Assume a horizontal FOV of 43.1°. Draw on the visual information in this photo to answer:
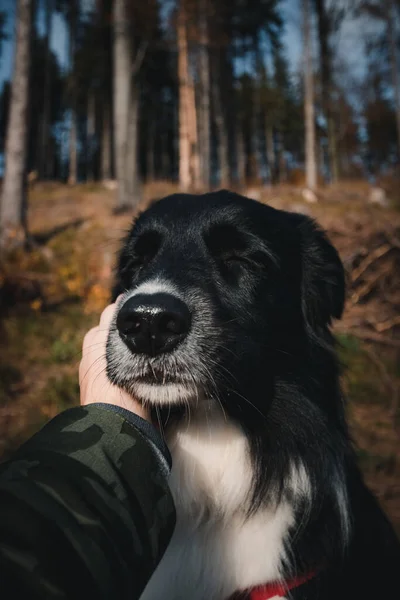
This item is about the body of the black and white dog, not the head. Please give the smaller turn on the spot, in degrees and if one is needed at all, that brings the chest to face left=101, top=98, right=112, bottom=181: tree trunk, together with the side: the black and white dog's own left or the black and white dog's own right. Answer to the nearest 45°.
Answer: approximately 135° to the black and white dog's own right

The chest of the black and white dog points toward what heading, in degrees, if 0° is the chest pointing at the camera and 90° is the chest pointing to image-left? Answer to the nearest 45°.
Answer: approximately 45°

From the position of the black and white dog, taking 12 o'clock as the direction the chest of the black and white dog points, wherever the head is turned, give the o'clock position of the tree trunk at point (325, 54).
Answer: The tree trunk is roughly at 5 o'clock from the black and white dog.

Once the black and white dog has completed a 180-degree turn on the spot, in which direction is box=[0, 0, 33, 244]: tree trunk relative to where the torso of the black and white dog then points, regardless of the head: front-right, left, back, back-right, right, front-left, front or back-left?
left

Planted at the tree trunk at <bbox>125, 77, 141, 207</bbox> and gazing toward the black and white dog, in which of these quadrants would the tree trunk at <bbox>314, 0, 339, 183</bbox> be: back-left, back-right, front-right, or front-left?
back-left

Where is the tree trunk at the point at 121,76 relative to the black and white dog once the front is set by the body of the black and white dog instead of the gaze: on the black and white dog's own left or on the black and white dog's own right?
on the black and white dog's own right

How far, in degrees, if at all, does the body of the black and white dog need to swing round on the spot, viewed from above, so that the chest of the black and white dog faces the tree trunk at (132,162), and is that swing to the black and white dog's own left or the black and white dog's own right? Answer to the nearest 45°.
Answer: approximately 135° to the black and white dog's own right

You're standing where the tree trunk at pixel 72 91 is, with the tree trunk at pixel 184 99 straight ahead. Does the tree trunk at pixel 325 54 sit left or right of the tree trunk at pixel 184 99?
left

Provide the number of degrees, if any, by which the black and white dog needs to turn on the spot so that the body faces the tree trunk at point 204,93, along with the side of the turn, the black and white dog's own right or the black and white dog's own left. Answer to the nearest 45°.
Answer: approximately 135° to the black and white dog's own right
